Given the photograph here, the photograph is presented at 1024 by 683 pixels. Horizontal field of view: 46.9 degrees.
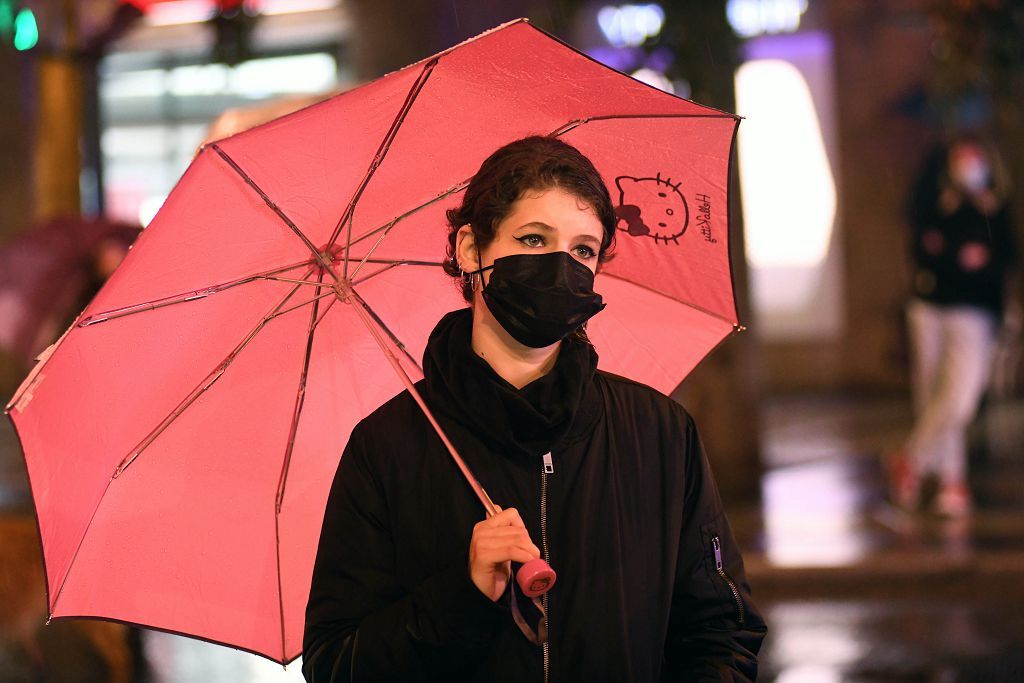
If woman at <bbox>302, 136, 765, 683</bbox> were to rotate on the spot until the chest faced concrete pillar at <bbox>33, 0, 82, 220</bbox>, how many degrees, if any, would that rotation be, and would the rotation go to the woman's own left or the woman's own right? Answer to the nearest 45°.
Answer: approximately 135° to the woman's own right

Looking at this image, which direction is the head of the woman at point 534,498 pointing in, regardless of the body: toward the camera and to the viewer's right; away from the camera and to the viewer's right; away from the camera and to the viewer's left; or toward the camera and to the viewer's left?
toward the camera and to the viewer's right

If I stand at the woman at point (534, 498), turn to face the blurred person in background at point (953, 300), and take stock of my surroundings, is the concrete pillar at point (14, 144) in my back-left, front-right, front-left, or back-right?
front-left

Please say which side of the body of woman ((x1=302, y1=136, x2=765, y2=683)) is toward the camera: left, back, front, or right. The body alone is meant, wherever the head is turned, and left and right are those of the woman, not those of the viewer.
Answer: front

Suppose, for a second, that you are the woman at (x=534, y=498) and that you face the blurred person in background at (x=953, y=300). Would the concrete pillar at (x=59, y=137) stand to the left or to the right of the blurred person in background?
left

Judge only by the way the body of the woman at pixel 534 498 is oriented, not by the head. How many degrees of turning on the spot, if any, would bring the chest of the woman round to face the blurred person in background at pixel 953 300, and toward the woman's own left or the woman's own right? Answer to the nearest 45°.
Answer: approximately 135° to the woman's own left

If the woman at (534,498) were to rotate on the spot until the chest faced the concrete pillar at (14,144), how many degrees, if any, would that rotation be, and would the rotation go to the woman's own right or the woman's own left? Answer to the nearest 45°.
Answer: approximately 135° to the woman's own right
